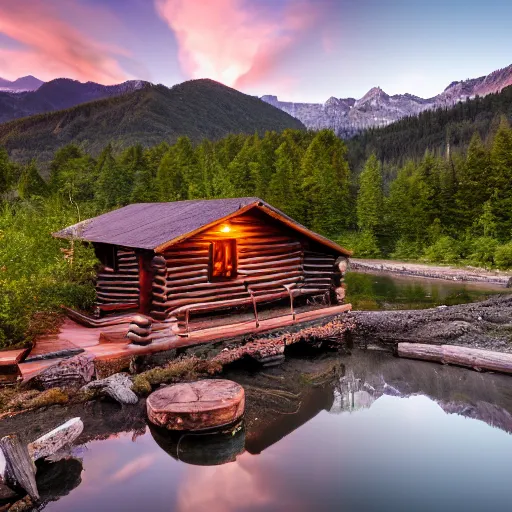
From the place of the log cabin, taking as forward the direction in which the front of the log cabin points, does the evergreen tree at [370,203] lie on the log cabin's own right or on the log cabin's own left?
on the log cabin's own left

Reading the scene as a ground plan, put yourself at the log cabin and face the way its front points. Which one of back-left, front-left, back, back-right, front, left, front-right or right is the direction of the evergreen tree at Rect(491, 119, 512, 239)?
left

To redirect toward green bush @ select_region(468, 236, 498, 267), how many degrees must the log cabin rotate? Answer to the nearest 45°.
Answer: approximately 90° to its left

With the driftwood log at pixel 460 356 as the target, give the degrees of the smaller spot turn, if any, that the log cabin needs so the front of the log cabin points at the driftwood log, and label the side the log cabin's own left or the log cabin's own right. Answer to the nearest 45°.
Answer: approximately 45° to the log cabin's own left

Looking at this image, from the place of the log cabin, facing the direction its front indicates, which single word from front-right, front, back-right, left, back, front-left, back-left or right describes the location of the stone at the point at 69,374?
right

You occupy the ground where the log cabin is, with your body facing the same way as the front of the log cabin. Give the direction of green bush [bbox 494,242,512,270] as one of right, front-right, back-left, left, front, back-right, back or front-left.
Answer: left

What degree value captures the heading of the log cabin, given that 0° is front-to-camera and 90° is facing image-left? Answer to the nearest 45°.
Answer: approximately 315°

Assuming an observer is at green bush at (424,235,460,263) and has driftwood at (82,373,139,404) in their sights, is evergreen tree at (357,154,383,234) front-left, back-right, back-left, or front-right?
back-right

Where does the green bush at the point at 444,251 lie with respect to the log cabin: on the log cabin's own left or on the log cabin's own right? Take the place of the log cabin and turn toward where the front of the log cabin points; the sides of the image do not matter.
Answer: on the log cabin's own left

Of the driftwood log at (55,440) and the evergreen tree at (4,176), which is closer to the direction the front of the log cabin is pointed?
the driftwood log

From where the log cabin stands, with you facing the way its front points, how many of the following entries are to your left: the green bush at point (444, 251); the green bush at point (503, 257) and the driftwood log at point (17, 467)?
2

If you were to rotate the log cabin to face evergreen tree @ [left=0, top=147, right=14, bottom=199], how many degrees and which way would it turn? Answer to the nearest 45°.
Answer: approximately 180°

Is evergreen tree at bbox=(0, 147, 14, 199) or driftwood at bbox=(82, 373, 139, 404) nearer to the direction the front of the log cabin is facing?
the driftwood
